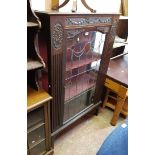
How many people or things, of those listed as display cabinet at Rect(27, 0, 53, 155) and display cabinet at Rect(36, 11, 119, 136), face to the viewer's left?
0

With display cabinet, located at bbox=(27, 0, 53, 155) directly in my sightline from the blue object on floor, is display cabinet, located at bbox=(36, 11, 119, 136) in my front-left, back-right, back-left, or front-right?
front-right

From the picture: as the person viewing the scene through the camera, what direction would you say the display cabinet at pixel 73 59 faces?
facing the viewer and to the right of the viewer

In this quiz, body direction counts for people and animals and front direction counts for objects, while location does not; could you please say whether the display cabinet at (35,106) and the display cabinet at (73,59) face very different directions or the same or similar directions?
same or similar directions
